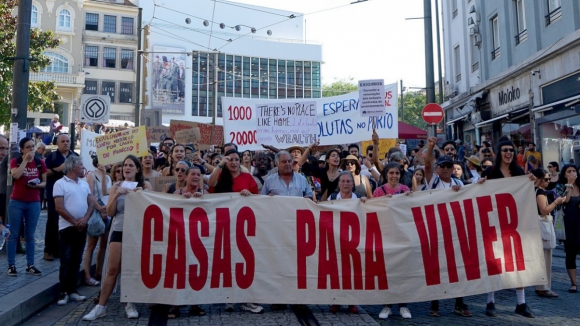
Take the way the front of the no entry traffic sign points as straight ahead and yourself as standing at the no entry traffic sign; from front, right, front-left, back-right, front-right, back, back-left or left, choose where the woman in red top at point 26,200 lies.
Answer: front-right

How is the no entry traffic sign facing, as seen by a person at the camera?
facing the viewer

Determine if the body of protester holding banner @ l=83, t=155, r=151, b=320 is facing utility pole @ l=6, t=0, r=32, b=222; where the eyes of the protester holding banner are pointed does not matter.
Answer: no

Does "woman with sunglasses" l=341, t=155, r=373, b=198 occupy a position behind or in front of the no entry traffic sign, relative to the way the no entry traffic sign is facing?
in front

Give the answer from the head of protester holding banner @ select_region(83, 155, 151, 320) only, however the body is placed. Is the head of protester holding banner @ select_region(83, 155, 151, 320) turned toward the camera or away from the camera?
toward the camera

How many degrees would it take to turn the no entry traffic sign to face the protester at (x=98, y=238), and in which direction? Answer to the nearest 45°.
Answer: approximately 45° to its right

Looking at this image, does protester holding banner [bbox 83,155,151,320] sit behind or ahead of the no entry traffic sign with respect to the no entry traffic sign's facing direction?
ahead

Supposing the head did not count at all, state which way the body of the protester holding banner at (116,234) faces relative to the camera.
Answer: toward the camera

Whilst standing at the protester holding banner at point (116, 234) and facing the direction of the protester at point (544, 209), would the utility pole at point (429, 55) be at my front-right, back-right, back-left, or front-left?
front-left

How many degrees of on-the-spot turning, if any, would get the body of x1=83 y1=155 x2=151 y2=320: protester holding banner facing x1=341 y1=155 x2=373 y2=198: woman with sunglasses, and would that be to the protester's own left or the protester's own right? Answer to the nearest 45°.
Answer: approximately 90° to the protester's own left

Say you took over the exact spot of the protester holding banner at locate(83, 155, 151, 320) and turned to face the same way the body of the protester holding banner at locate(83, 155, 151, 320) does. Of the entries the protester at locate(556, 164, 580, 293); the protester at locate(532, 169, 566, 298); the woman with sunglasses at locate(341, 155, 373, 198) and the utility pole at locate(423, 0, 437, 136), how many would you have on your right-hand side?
0

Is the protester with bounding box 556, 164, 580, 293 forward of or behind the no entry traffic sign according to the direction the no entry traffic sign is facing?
forward

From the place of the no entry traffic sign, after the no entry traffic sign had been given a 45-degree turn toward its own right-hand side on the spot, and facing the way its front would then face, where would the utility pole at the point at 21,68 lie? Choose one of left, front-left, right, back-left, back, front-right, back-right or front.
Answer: front

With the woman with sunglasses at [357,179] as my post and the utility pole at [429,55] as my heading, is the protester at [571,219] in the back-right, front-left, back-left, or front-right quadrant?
front-right

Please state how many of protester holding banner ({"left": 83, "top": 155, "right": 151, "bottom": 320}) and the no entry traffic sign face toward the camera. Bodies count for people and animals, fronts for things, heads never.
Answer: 2
